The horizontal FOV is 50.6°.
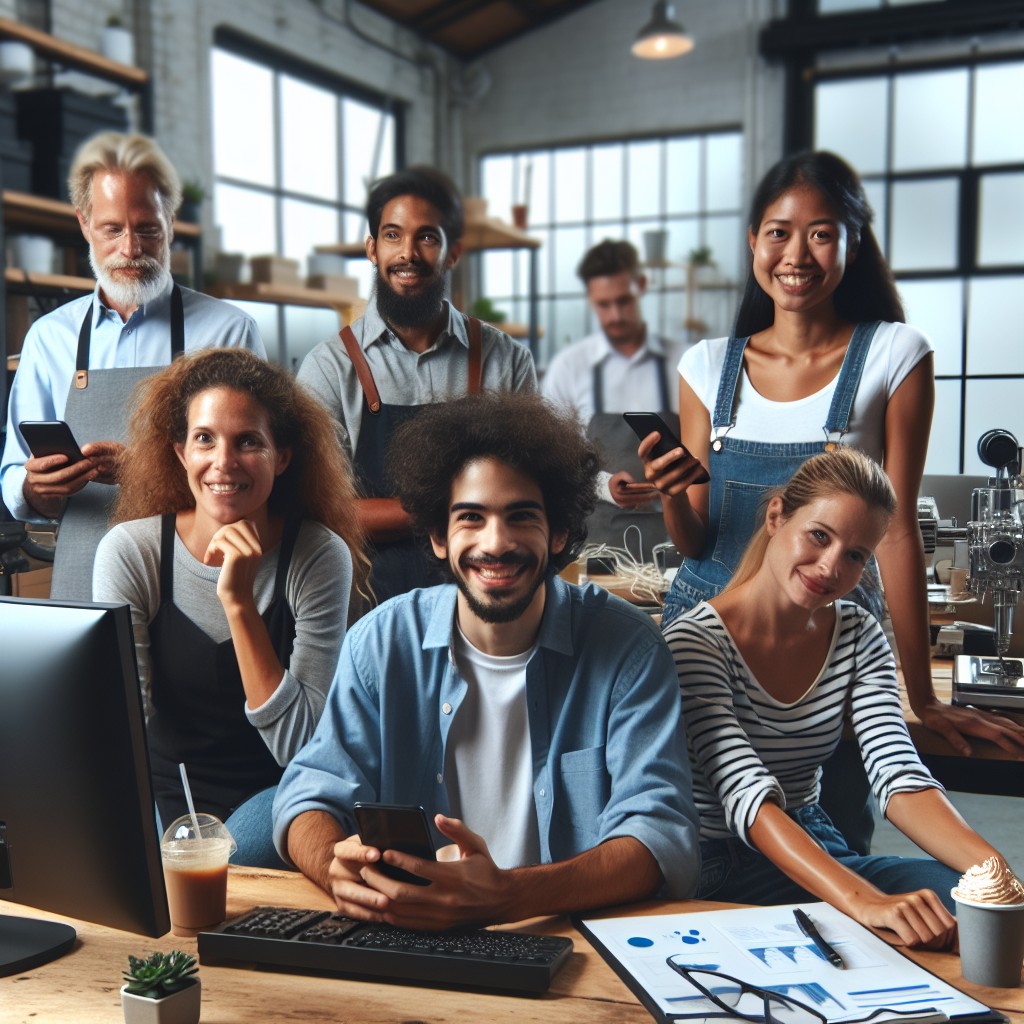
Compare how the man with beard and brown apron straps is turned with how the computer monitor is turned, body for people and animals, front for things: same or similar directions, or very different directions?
very different directions

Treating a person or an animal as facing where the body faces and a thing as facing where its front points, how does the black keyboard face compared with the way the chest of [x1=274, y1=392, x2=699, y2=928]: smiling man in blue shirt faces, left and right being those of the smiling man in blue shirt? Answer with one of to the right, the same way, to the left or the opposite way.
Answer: the opposite way

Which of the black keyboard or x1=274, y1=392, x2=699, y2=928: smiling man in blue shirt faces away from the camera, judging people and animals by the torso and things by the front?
the black keyboard

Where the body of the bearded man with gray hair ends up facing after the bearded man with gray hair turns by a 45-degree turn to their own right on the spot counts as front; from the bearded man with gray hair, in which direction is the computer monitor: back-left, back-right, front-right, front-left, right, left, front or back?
front-left

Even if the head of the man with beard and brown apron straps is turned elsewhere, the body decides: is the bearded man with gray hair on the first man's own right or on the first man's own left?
on the first man's own right

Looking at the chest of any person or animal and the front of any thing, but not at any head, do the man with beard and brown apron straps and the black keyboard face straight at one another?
yes

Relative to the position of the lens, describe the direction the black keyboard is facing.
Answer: facing away from the viewer

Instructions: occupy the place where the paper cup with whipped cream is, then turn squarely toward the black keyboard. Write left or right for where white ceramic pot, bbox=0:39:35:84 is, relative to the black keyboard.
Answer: right

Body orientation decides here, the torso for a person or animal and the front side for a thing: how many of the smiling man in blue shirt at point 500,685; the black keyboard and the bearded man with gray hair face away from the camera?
1

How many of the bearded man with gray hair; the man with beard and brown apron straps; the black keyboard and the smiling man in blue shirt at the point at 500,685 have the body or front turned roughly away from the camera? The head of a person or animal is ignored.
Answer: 1
